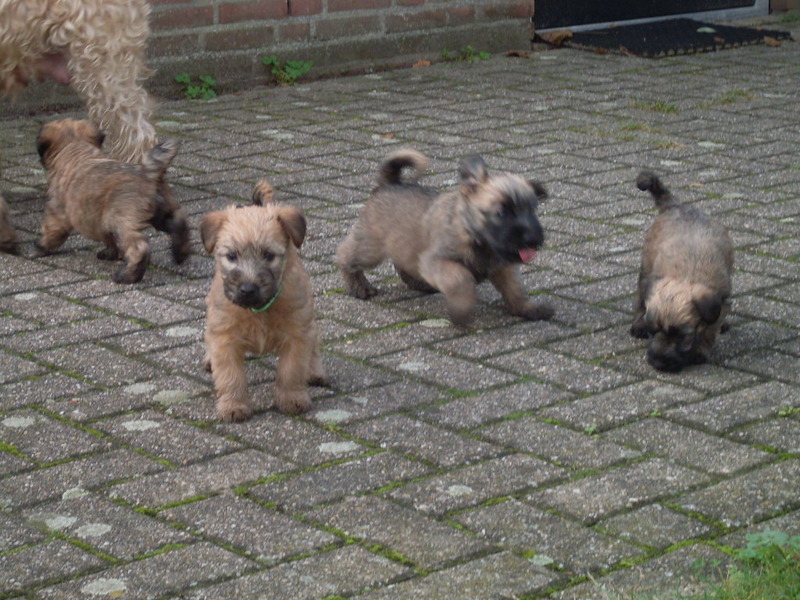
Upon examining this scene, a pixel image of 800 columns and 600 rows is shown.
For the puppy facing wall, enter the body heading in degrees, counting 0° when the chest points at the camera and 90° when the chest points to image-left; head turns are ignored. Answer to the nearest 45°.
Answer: approximately 135°

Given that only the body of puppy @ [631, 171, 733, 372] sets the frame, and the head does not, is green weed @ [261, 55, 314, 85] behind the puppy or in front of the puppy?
behind

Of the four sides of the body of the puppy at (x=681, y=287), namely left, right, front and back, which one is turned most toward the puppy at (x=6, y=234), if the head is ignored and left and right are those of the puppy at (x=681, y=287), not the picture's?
right

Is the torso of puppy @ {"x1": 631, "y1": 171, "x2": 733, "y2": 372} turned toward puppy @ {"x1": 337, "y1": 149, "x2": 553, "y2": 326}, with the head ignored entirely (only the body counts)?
no

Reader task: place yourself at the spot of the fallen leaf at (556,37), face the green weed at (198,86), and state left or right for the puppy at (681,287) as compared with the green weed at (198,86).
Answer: left

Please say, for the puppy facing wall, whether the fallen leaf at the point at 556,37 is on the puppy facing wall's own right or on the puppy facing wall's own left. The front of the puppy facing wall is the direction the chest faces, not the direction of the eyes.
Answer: on the puppy facing wall's own right

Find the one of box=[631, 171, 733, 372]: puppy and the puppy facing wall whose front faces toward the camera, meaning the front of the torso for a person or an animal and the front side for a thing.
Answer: the puppy

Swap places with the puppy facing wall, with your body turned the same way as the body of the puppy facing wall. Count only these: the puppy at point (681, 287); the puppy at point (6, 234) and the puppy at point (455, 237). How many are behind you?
2

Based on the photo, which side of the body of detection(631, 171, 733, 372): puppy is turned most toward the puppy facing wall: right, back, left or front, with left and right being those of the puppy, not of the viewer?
right

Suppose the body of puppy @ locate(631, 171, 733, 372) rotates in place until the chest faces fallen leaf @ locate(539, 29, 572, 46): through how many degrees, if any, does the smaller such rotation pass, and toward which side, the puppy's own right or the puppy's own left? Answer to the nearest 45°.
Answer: approximately 180°

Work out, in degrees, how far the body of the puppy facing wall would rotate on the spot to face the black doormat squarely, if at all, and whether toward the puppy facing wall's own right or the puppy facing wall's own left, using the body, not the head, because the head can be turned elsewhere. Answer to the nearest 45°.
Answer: approximately 90° to the puppy facing wall's own right

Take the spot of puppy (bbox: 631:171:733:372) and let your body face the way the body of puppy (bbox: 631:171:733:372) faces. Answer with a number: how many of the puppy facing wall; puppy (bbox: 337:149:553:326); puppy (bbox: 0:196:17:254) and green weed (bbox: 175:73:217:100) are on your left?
0

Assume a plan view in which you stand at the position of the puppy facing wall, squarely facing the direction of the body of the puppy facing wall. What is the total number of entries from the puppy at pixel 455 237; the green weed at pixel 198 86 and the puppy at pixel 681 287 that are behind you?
2

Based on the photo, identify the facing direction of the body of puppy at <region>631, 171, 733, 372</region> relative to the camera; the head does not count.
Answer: toward the camera
